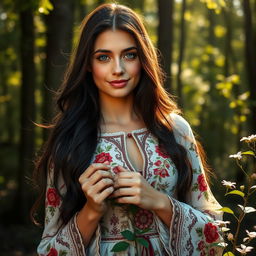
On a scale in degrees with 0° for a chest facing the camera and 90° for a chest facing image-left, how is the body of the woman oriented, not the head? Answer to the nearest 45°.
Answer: approximately 0°

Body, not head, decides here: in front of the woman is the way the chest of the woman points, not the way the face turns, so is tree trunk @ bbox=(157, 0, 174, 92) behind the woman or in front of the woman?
behind

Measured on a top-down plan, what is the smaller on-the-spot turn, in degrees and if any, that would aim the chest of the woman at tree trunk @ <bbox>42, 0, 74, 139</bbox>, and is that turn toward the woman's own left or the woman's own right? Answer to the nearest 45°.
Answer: approximately 180°

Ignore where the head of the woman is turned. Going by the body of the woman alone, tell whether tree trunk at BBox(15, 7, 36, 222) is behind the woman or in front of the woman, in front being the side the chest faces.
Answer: behind
